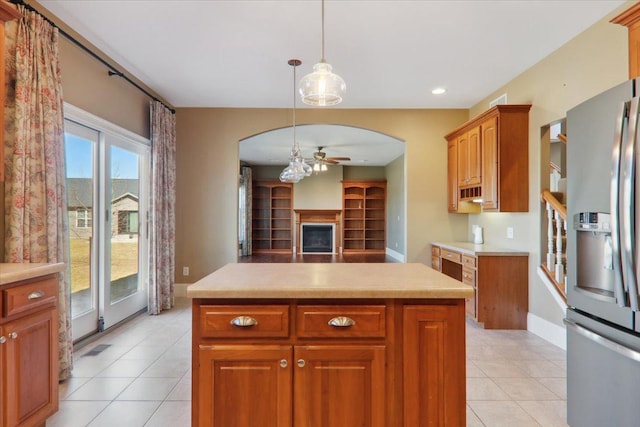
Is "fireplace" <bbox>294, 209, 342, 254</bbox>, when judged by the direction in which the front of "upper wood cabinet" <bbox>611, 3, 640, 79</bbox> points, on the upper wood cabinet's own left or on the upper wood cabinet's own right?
on the upper wood cabinet's own right

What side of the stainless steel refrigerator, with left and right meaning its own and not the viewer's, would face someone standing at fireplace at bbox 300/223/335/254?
right

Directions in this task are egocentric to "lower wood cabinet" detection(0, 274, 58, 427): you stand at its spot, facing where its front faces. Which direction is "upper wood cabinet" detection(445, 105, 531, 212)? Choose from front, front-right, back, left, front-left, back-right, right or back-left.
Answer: front-left

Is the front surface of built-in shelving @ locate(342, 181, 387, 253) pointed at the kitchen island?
yes

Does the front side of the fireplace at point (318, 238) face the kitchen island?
yes

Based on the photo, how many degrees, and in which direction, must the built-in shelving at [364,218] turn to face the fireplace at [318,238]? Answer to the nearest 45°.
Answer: approximately 90° to its right

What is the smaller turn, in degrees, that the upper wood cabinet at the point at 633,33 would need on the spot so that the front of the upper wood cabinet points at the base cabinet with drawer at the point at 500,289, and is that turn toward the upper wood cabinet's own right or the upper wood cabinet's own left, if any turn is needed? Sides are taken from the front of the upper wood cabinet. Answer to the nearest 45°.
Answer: approximately 90° to the upper wood cabinet's own right
